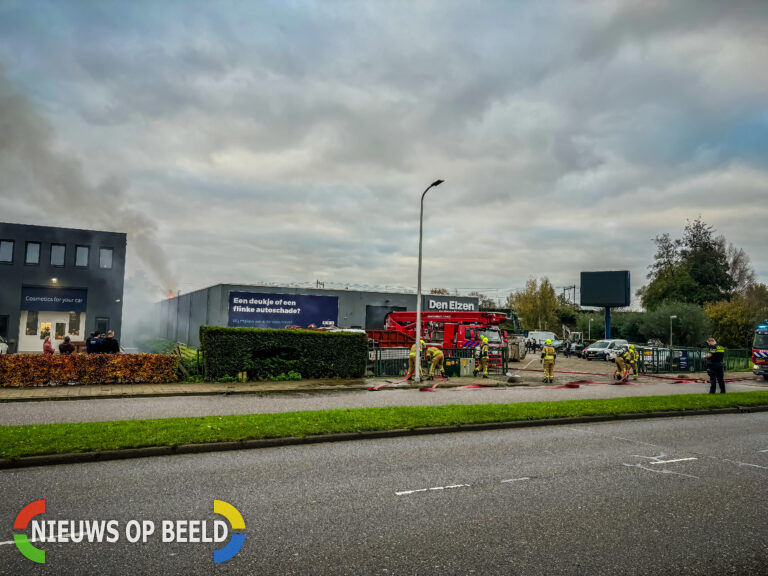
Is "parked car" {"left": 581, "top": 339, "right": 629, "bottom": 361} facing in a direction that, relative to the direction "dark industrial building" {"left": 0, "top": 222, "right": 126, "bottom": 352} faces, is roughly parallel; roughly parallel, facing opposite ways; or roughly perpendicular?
roughly perpendicular

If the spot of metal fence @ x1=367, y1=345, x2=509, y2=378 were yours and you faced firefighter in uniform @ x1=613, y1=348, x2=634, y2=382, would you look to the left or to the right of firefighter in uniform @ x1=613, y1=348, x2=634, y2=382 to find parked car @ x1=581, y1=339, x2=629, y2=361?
left

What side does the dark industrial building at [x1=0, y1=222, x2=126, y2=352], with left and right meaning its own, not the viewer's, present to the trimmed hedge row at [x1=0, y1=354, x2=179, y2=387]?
front

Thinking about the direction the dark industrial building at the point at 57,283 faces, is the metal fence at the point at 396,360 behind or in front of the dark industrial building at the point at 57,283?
in front

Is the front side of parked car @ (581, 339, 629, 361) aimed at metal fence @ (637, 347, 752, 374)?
no

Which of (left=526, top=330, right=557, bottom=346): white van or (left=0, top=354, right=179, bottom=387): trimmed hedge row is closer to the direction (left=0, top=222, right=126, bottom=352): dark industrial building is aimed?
the trimmed hedge row

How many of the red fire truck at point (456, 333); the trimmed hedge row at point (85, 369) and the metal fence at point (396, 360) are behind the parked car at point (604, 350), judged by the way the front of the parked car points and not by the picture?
0

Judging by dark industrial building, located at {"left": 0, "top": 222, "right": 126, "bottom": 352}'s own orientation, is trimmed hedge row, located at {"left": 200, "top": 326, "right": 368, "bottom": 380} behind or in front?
in front

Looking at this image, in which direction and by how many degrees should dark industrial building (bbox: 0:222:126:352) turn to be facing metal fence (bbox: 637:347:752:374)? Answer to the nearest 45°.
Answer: approximately 45° to its left

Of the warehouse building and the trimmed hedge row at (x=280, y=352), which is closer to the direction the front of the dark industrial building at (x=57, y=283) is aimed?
the trimmed hedge row

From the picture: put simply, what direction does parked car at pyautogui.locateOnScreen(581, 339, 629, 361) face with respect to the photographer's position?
facing the viewer and to the left of the viewer

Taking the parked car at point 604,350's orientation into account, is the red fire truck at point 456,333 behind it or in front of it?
in front

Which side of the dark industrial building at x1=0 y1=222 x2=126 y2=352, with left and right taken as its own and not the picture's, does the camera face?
front

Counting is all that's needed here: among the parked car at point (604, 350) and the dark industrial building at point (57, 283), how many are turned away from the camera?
0

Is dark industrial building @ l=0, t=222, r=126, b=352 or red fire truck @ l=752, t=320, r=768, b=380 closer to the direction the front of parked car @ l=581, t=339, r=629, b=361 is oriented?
the dark industrial building

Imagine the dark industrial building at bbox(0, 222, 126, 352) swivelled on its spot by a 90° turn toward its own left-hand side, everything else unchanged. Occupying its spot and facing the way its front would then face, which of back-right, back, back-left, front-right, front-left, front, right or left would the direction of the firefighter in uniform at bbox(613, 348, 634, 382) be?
front-right

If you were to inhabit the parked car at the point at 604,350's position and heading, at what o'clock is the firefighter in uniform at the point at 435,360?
The firefighter in uniform is roughly at 11 o'clock from the parked car.
